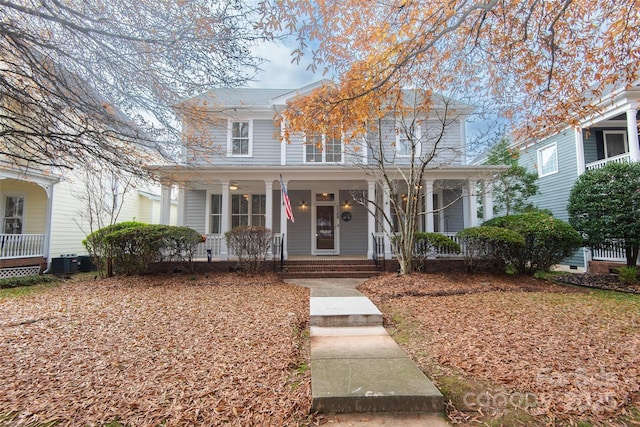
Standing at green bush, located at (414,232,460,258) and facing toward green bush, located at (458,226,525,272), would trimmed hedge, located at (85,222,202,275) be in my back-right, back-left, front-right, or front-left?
back-right

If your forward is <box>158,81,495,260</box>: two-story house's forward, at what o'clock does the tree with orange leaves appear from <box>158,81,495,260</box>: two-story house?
The tree with orange leaves is roughly at 11 o'clock from the two-story house.

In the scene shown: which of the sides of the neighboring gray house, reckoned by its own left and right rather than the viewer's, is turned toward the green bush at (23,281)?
right

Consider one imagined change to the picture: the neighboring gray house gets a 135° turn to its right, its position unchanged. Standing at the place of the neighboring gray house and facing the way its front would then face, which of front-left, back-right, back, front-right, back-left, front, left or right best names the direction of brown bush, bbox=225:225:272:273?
front-left

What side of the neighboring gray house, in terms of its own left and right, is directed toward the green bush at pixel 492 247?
right

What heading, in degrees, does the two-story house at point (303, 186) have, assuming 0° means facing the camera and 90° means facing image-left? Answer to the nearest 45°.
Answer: approximately 0°

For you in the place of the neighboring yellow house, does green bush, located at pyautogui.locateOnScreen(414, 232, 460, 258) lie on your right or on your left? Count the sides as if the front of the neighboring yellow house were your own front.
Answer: on your left

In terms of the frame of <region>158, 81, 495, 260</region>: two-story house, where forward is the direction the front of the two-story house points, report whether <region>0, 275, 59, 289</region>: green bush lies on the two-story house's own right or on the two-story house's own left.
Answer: on the two-story house's own right

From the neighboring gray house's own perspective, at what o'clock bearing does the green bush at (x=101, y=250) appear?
The green bush is roughly at 3 o'clock from the neighboring gray house.

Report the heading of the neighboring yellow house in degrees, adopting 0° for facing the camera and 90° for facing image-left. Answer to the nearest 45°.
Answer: approximately 45°

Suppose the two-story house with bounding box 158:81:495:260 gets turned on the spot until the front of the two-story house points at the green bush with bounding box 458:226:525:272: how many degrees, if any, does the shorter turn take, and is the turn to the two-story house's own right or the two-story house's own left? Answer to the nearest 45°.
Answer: approximately 45° to the two-story house's own left
